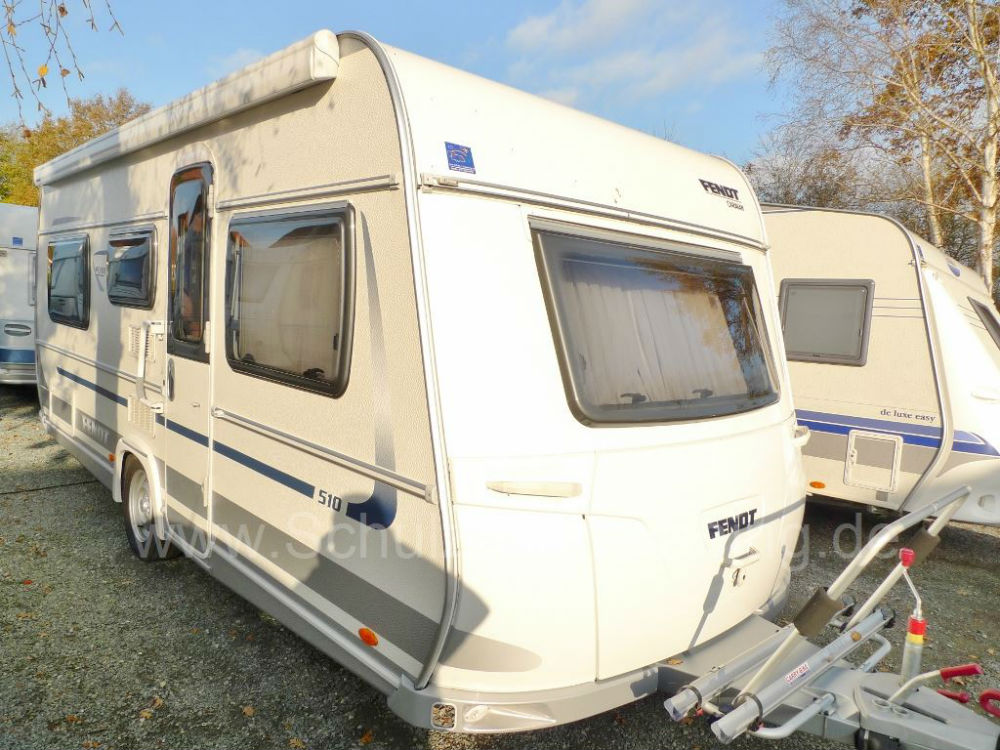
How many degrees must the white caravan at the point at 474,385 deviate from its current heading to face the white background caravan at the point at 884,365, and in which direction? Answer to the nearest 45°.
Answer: approximately 90° to its left

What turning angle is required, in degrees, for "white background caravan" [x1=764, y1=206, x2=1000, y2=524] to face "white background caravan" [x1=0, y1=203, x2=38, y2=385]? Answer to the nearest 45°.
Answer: approximately 135° to its right

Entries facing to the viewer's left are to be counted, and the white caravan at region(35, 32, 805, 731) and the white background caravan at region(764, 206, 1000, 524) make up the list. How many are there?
0

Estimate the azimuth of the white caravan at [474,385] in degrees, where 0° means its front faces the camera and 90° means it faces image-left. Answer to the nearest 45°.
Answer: approximately 315°

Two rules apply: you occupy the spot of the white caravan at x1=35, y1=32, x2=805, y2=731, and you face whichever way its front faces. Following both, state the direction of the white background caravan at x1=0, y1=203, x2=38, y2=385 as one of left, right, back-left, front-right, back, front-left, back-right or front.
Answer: back
